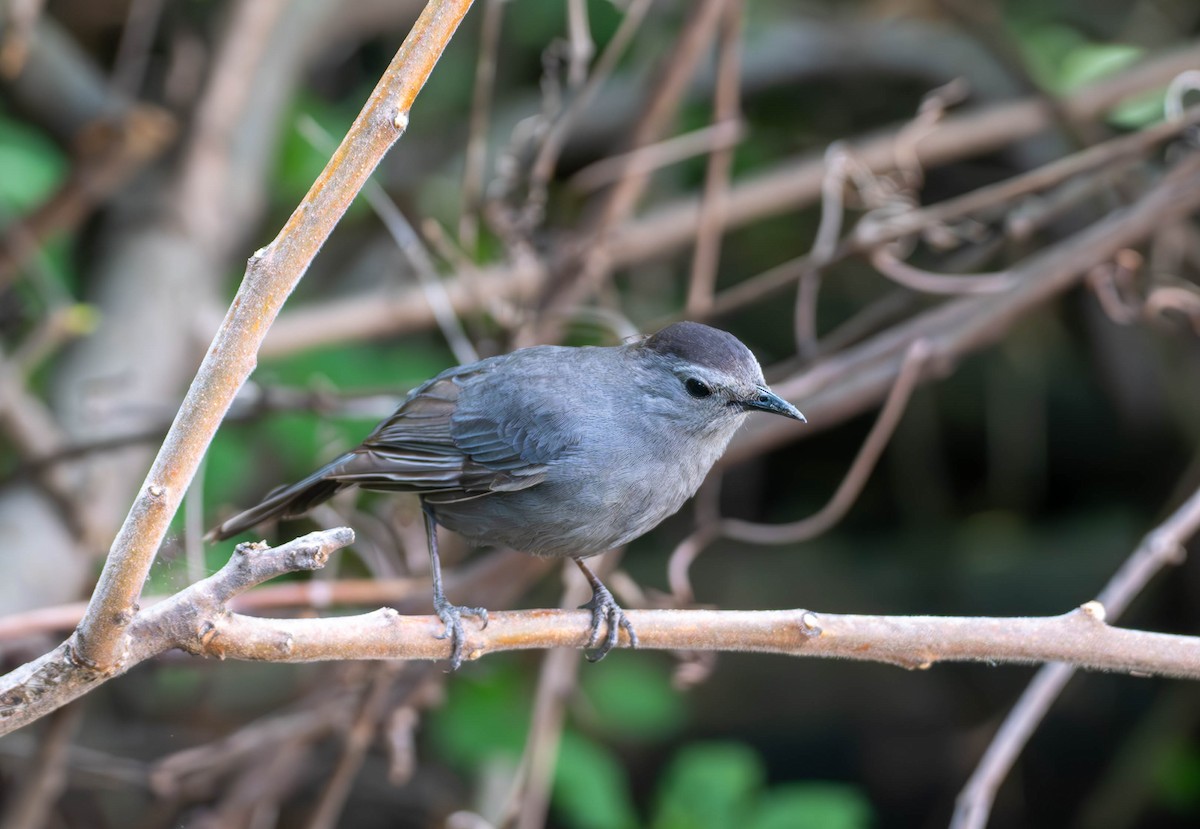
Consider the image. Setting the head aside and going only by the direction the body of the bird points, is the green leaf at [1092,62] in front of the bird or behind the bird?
in front

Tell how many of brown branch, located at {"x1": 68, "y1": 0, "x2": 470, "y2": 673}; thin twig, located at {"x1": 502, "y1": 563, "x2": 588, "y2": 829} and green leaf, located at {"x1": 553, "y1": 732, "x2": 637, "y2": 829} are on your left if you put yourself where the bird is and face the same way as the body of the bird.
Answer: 2

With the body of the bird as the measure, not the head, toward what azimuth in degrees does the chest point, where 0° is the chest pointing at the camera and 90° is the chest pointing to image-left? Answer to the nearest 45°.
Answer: approximately 270°

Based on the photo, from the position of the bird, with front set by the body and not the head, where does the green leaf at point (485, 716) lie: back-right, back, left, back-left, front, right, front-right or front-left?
left

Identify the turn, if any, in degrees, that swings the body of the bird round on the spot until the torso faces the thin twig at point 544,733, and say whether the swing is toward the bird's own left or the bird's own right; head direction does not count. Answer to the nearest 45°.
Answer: approximately 90° to the bird's own left

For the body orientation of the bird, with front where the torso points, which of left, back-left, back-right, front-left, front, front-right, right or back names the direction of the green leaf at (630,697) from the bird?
left
